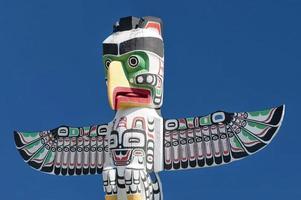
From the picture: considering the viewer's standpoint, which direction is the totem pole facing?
facing the viewer and to the left of the viewer
